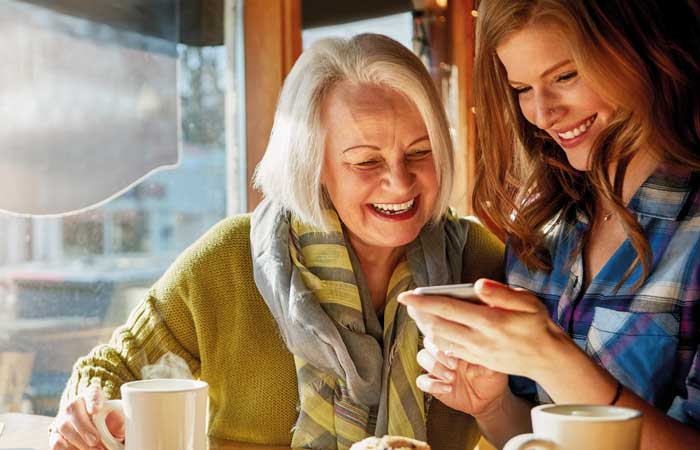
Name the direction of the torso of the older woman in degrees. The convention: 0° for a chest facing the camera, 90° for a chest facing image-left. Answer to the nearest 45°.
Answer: approximately 315°
